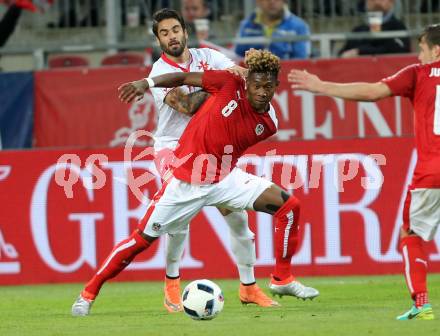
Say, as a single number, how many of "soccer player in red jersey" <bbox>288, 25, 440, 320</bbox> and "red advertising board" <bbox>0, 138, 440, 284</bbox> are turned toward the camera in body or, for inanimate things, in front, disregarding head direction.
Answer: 1

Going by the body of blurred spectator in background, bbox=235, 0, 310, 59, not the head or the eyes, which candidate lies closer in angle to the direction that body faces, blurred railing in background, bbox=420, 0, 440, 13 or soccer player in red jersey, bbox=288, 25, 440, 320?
the soccer player in red jersey

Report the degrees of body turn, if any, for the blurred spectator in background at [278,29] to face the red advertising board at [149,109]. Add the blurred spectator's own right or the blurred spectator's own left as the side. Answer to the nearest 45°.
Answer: approximately 90° to the blurred spectator's own right

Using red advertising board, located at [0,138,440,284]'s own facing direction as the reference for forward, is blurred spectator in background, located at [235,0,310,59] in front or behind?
behind

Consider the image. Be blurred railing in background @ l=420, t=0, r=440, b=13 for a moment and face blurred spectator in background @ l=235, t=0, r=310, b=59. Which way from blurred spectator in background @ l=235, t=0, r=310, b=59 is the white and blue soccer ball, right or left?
left

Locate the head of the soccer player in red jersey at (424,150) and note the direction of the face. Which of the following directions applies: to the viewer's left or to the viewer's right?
to the viewer's left

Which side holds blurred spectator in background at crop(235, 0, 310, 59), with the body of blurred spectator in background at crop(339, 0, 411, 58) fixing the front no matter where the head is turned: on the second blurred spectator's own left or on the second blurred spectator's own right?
on the second blurred spectator's own right

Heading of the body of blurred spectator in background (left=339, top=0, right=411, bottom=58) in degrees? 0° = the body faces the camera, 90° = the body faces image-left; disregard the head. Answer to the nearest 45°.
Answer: approximately 0°

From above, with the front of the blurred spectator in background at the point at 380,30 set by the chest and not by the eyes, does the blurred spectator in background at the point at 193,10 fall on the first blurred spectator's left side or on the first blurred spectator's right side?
on the first blurred spectator's right side

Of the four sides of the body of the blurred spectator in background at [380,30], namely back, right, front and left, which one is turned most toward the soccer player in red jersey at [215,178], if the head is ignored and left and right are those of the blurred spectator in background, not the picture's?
front

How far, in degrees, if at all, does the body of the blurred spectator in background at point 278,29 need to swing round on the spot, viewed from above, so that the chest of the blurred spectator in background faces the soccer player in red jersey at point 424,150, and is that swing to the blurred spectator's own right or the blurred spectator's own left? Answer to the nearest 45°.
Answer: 0° — they already face them

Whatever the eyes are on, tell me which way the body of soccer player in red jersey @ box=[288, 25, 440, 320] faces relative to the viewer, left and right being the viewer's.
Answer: facing away from the viewer and to the left of the viewer
